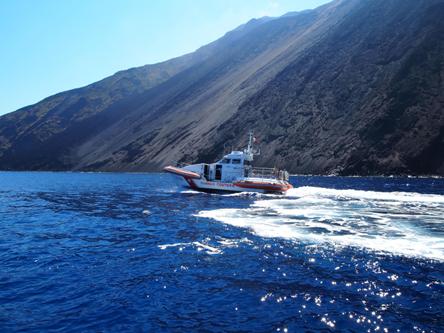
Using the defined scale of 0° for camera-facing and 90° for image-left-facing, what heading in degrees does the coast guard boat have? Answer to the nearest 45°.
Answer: approximately 90°
